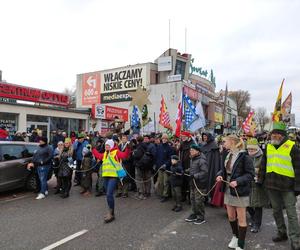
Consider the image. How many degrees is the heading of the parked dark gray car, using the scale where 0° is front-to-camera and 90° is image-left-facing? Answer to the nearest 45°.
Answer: approximately 45°

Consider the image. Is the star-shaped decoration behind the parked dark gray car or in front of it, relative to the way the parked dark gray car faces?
behind

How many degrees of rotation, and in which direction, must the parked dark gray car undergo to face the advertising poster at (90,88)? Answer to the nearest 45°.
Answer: approximately 135° to its right

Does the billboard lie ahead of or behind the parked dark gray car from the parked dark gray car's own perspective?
behind
